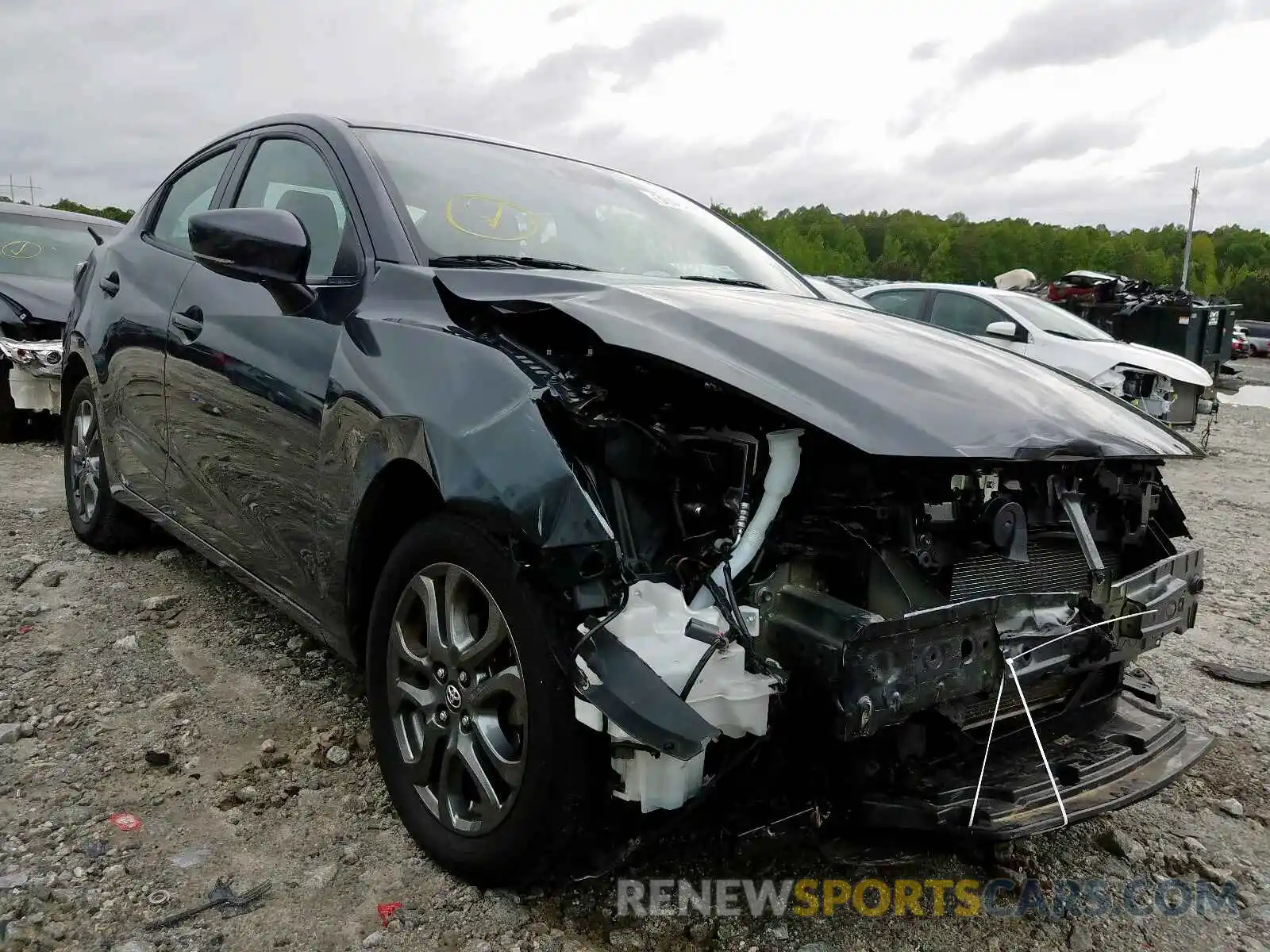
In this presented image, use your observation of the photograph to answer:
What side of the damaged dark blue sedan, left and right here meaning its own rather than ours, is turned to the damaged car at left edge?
back

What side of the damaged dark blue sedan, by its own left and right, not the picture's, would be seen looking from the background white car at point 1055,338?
left

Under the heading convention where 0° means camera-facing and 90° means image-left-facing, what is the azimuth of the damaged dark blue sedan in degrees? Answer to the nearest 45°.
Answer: approximately 315°

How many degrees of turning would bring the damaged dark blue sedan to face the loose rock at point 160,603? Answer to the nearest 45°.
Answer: approximately 180°

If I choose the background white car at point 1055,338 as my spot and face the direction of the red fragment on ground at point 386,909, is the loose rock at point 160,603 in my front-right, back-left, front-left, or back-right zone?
front-right

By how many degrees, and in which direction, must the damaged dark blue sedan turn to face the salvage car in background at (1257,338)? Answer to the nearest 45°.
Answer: approximately 90° to its left

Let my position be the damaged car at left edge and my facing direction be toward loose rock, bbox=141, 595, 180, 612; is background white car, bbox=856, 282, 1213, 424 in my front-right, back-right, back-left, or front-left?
front-left

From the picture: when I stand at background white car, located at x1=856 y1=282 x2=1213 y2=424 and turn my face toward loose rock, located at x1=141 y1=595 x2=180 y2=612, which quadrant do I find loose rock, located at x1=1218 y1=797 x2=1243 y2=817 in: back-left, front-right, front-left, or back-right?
front-left

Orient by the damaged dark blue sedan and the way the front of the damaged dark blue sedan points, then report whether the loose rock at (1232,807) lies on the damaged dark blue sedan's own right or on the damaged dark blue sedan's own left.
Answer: on the damaged dark blue sedan's own left
